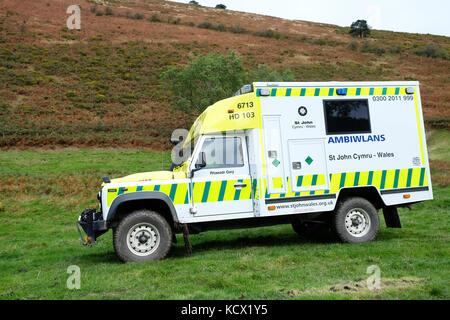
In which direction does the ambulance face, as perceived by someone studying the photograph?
facing to the left of the viewer
